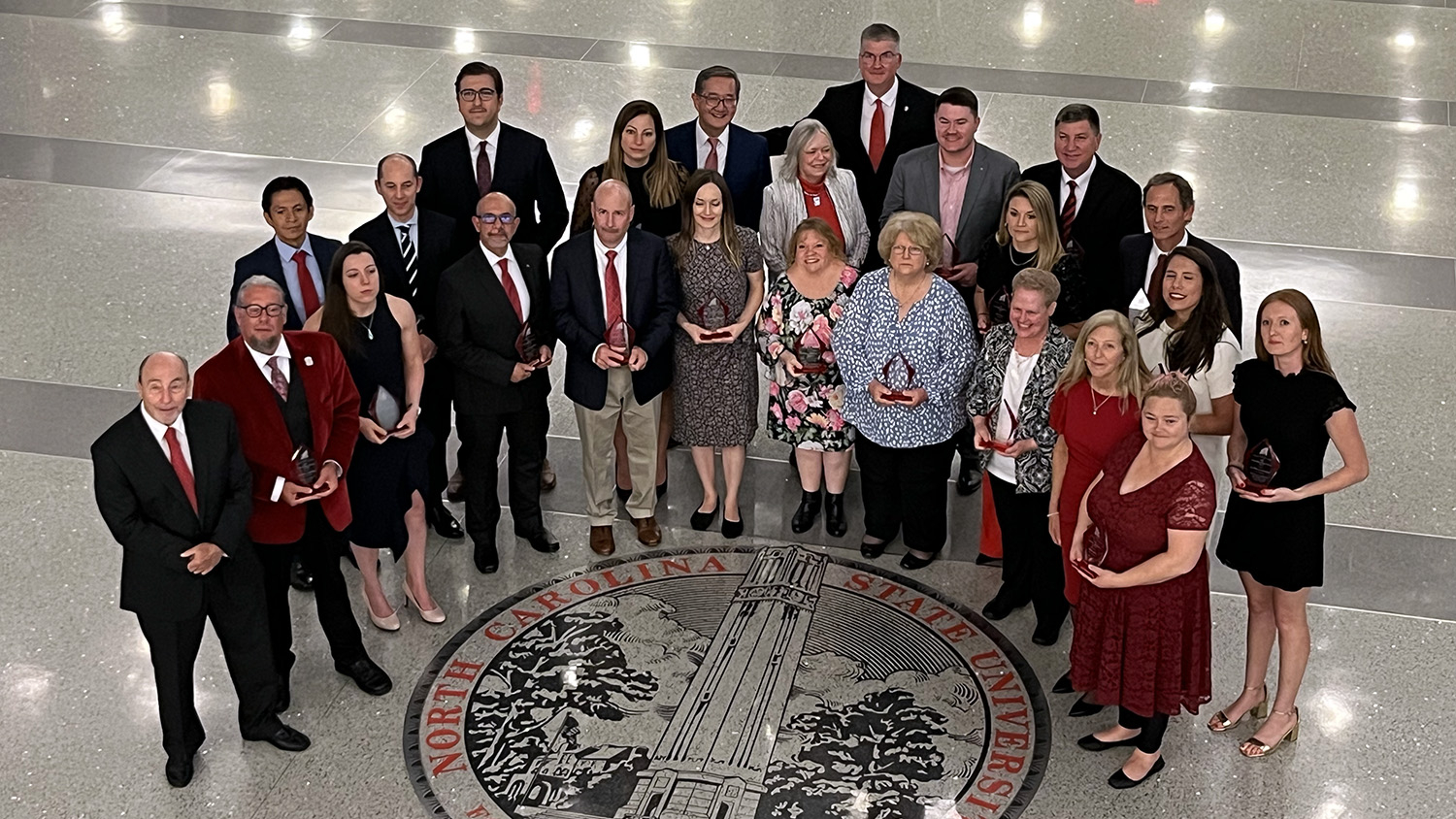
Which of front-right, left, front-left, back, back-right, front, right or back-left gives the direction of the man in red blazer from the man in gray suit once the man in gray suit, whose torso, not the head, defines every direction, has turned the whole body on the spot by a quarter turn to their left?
back-right

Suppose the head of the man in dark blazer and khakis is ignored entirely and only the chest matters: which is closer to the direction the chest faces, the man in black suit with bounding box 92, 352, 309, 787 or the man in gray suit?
the man in black suit

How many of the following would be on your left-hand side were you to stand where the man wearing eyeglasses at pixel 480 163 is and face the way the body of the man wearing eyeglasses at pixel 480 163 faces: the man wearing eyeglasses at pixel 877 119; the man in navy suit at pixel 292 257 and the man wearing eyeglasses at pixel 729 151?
2
